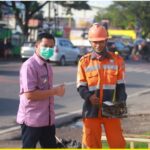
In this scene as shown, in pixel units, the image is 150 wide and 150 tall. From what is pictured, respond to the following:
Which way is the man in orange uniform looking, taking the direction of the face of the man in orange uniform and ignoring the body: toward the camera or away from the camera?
toward the camera

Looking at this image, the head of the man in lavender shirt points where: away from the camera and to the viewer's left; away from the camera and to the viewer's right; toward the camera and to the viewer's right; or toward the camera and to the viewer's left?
toward the camera and to the viewer's right

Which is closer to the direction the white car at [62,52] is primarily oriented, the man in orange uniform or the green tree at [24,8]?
the green tree

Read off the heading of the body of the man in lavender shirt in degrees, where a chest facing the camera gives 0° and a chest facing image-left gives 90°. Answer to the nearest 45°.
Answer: approximately 315°

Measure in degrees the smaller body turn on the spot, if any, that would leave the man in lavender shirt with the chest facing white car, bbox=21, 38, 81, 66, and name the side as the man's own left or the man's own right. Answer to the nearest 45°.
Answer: approximately 135° to the man's own left

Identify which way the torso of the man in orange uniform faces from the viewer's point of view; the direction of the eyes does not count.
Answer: toward the camera

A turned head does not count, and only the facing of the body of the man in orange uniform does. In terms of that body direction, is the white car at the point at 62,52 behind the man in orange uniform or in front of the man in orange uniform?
behind

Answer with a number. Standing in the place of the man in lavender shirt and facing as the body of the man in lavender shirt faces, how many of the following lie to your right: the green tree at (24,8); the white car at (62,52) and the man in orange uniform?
0

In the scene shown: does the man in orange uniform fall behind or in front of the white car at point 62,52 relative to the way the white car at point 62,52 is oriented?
behind

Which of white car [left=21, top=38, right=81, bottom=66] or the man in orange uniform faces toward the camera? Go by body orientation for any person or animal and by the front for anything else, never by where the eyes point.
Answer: the man in orange uniform

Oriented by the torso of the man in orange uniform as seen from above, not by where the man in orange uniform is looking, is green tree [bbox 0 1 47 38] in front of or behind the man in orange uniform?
behind

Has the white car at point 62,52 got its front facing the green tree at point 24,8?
no
